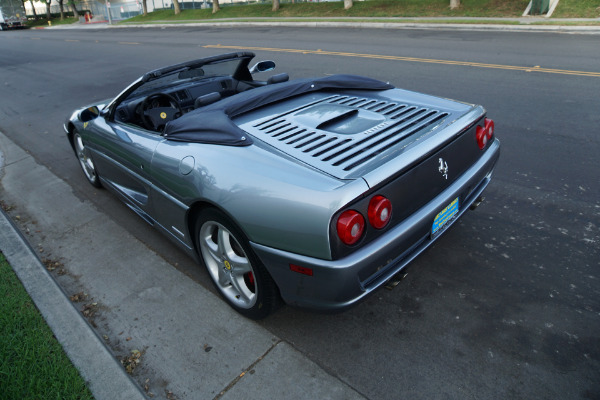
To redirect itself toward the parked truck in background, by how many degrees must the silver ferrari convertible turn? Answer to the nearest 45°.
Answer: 0° — it already faces it

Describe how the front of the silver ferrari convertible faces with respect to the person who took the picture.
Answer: facing away from the viewer and to the left of the viewer
